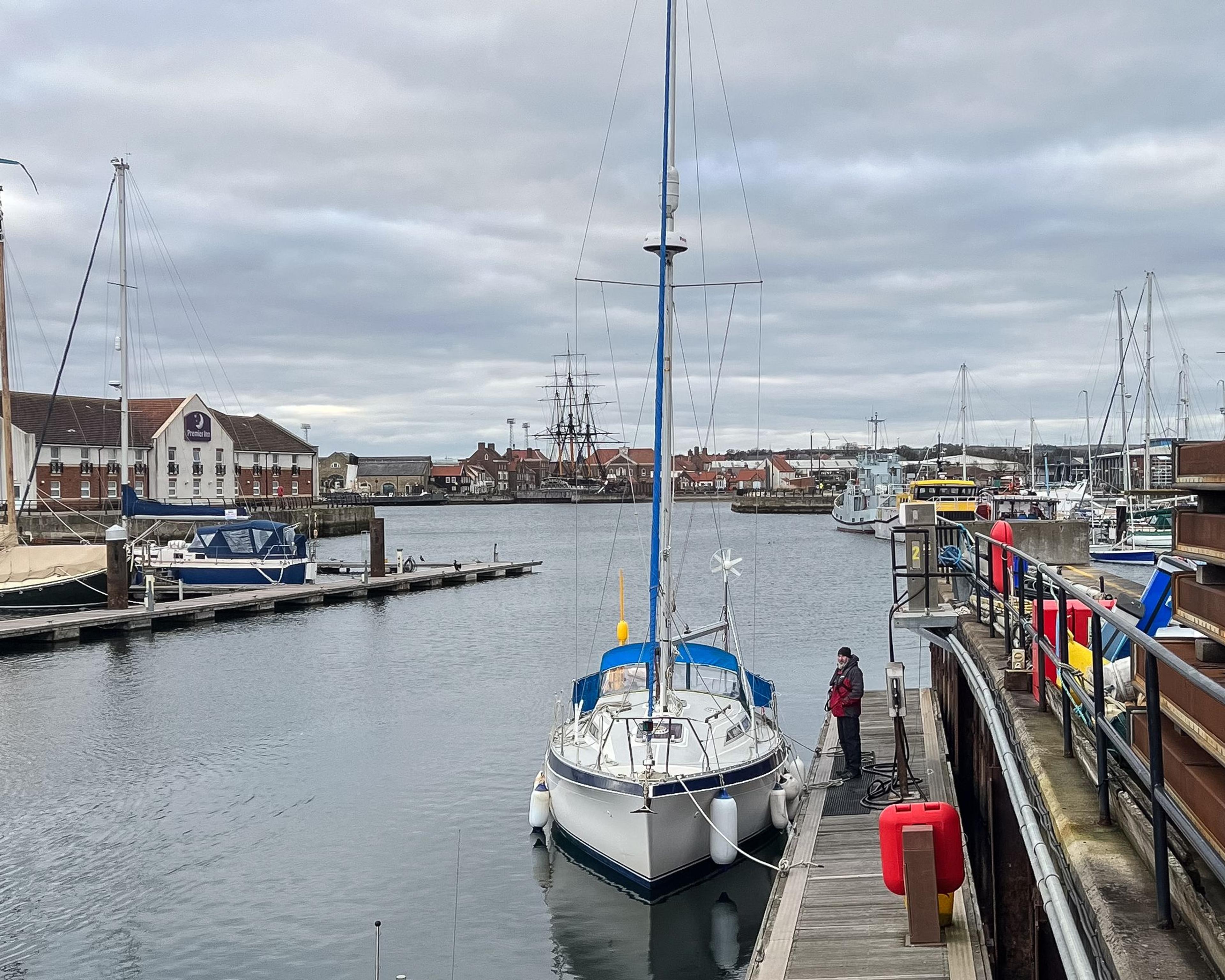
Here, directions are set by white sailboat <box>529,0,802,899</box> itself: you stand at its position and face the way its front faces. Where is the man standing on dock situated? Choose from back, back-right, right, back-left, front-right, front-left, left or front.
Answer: left

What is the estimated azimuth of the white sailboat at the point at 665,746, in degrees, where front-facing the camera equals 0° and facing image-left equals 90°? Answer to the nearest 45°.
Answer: approximately 0°

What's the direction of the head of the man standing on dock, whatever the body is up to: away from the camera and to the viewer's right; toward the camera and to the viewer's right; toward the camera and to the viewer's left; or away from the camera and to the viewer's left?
toward the camera and to the viewer's left

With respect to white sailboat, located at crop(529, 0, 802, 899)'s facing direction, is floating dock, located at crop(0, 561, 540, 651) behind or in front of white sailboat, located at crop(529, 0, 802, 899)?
behind

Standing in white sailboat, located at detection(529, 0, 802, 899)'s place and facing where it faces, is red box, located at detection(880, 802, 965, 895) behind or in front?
in front

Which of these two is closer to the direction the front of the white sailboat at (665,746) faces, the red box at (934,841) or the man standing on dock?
the red box

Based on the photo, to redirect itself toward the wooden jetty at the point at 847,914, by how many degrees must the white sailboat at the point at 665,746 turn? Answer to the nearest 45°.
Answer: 0° — it already faces it

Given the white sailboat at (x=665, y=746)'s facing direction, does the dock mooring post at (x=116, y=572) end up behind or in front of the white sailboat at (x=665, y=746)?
behind

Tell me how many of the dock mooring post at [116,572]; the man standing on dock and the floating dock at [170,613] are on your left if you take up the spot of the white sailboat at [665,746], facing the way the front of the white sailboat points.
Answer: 1
